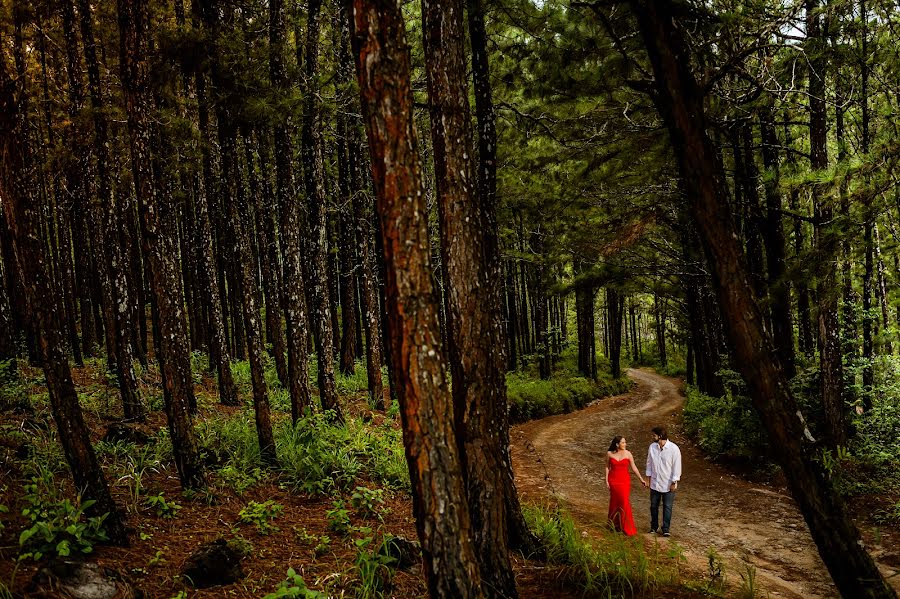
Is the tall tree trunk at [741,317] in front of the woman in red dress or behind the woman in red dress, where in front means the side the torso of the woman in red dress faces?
in front

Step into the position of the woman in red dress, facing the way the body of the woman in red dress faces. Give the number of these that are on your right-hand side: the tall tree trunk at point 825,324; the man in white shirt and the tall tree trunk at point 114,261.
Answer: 1

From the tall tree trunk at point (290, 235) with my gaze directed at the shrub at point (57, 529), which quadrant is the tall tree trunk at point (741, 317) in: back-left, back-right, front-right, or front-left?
front-left

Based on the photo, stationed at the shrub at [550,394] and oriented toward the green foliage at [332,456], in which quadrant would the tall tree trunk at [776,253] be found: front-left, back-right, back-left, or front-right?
front-left
